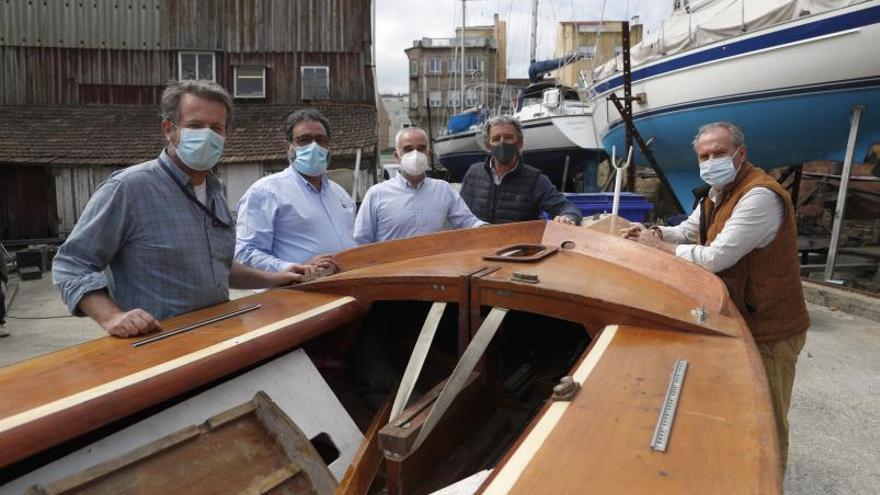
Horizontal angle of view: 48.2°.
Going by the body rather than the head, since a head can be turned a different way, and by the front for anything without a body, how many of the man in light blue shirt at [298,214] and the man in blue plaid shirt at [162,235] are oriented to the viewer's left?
0

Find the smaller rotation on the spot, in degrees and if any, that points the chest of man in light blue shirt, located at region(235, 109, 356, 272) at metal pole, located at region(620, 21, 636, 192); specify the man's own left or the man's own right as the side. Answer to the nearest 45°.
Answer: approximately 90° to the man's own left

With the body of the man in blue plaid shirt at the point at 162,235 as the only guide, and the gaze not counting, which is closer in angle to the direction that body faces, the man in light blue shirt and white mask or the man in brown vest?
the man in brown vest

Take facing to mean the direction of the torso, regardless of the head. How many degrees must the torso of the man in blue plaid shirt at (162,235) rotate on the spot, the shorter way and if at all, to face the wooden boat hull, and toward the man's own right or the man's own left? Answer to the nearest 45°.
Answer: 0° — they already face it

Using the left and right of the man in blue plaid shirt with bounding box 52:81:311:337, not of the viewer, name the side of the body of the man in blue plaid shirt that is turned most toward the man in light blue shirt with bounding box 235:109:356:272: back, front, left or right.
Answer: left

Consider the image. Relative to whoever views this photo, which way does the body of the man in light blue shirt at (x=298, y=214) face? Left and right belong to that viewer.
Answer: facing the viewer and to the right of the viewer
